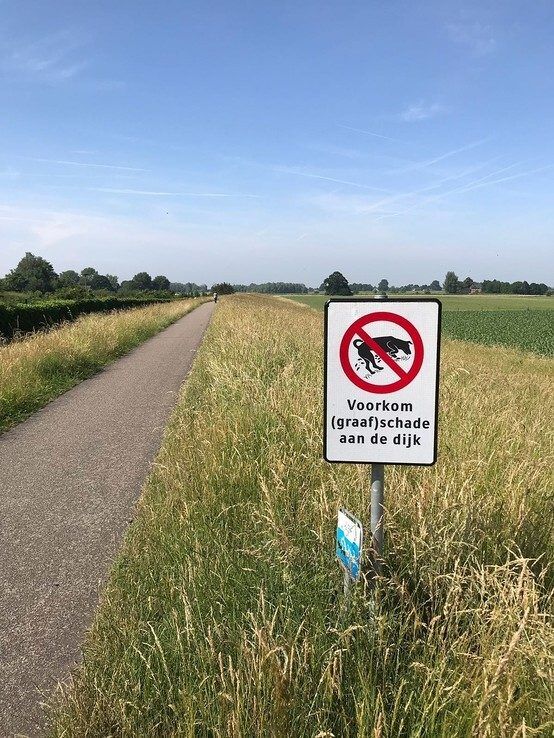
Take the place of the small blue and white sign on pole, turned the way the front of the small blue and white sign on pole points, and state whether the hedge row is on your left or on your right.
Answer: on your right

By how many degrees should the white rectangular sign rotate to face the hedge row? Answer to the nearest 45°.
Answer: approximately 135° to its right

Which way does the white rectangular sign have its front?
toward the camera

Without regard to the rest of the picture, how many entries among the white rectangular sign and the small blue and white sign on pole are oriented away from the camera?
0

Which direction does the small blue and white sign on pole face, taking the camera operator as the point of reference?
facing the viewer and to the left of the viewer
